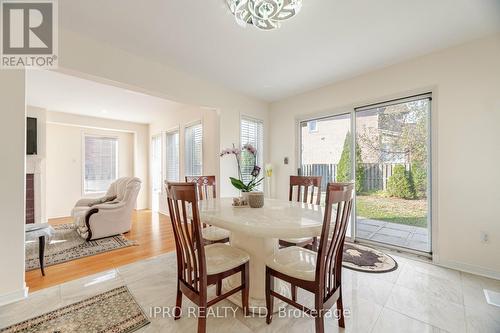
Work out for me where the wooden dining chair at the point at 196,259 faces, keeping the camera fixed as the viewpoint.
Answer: facing away from the viewer and to the right of the viewer

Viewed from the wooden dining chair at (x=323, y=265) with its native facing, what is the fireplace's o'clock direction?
The fireplace is roughly at 11 o'clock from the wooden dining chair.

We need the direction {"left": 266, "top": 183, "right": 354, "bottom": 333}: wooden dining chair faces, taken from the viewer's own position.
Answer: facing away from the viewer and to the left of the viewer

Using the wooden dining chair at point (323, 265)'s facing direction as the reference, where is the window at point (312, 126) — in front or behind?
in front

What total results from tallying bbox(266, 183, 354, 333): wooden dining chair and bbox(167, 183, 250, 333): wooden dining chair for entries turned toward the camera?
0

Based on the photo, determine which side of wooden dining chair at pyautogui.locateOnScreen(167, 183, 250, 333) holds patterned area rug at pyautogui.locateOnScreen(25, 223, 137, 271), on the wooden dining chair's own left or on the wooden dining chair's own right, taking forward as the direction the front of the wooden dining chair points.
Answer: on the wooden dining chair's own left

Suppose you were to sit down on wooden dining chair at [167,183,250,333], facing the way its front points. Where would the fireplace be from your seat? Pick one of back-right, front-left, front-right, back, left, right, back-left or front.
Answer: left

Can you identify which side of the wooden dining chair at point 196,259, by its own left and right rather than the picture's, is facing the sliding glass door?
front

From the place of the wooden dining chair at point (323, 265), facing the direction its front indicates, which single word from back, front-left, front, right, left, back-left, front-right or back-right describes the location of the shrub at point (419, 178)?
right

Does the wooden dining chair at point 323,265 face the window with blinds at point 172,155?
yes

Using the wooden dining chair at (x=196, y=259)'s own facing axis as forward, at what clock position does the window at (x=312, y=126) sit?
The window is roughly at 12 o'clock from the wooden dining chair.

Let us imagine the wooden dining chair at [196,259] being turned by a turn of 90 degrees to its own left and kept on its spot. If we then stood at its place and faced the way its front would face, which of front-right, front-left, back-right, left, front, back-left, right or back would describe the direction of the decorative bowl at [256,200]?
right

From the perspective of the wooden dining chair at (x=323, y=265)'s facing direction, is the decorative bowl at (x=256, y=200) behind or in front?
in front

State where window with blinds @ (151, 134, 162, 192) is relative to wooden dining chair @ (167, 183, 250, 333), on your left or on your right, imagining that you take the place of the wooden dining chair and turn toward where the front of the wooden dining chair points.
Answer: on your left
